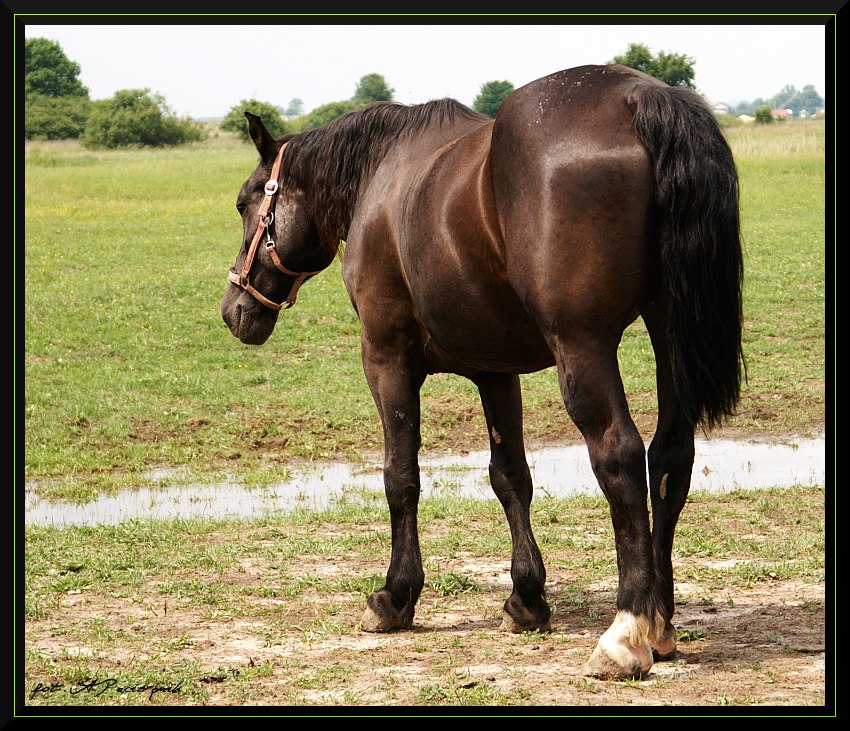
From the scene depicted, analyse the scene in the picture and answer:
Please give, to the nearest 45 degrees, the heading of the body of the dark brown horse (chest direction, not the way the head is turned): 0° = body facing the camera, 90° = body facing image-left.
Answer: approximately 135°

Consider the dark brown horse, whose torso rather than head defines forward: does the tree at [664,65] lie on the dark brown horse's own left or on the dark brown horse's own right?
on the dark brown horse's own right
